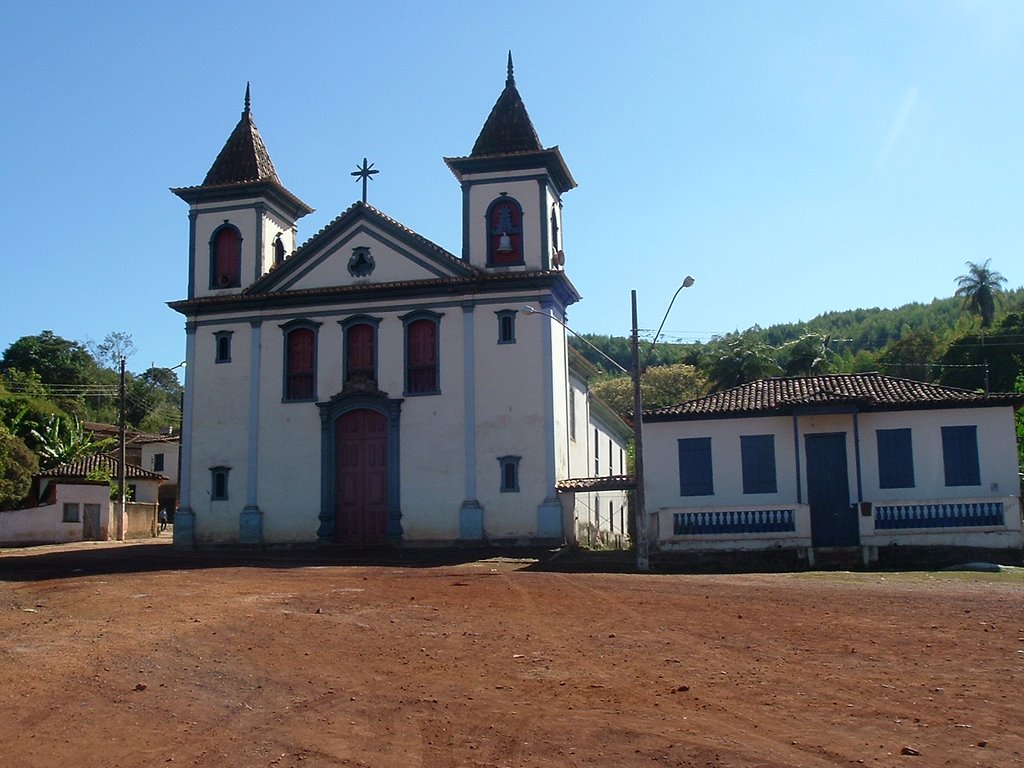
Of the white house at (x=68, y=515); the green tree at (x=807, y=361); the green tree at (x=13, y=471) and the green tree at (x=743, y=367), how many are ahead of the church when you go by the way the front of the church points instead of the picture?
0

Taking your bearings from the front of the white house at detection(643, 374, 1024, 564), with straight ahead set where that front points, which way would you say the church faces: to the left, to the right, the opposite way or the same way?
the same way

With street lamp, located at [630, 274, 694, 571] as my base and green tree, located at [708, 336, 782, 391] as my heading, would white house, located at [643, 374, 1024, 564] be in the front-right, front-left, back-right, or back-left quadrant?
front-right

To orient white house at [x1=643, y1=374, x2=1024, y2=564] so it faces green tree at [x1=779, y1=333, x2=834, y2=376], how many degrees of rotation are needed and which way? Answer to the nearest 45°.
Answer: approximately 180°

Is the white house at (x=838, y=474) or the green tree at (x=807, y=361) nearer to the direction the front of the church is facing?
the white house

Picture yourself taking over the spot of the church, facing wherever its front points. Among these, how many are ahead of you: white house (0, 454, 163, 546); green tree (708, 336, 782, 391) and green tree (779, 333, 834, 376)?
0

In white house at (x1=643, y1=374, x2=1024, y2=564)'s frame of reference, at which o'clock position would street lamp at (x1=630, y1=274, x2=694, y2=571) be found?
The street lamp is roughly at 2 o'clock from the white house.

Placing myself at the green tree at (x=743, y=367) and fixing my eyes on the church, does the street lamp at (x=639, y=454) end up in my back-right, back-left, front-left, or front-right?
front-left

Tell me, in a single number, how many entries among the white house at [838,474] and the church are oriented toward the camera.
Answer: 2

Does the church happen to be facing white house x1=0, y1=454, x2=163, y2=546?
no

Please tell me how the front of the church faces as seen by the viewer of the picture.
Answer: facing the viewer

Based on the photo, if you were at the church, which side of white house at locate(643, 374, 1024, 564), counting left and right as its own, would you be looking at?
right

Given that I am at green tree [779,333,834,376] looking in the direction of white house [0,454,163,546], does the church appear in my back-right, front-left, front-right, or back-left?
front-left

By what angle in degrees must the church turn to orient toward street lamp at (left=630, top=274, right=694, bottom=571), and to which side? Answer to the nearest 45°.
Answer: approximately 45° to its left

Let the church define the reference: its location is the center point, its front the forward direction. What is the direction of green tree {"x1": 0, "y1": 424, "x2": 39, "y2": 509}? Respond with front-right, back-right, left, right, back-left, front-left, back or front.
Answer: back-right

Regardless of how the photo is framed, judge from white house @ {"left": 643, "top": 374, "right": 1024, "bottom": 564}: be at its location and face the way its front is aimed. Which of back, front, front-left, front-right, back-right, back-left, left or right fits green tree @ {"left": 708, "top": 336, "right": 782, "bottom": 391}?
back

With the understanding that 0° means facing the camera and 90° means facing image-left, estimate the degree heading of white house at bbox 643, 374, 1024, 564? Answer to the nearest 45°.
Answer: approximately 0°

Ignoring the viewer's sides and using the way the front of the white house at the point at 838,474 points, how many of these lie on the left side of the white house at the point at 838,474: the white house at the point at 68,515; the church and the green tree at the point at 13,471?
0

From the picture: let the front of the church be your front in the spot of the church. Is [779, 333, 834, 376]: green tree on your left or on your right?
on your left
